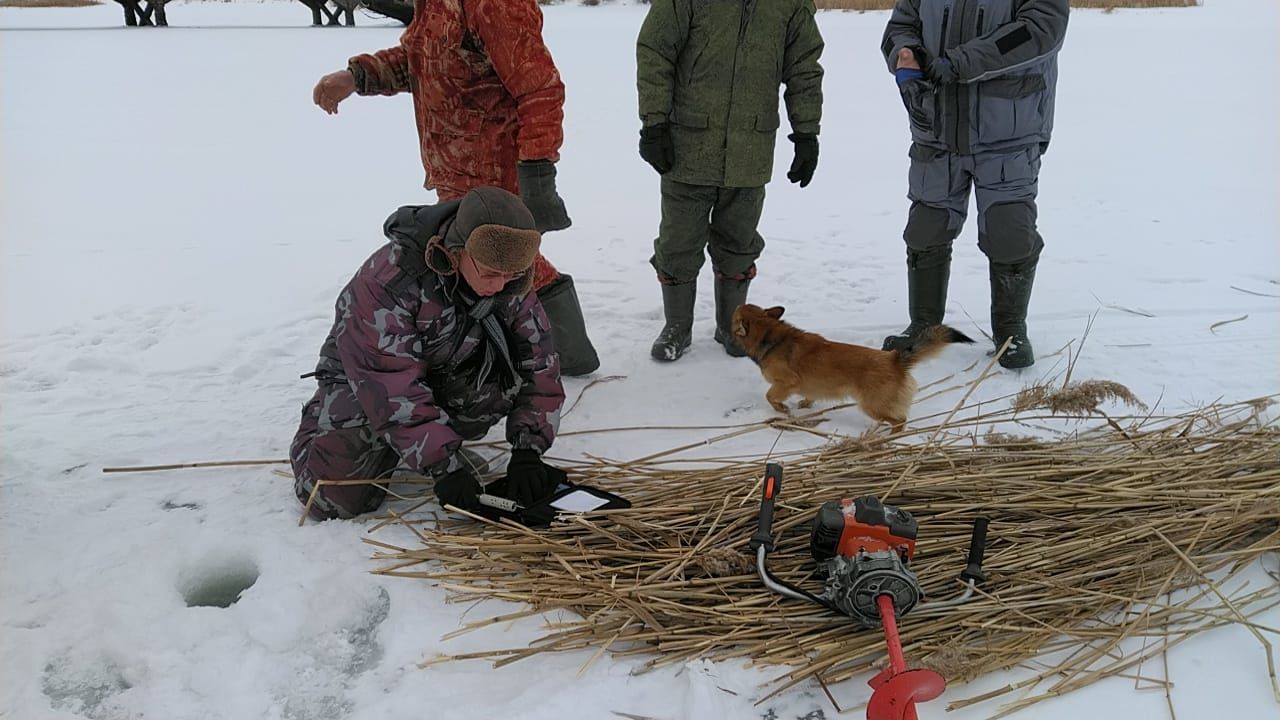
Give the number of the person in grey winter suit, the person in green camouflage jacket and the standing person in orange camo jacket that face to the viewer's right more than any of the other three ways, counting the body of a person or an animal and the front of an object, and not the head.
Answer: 0

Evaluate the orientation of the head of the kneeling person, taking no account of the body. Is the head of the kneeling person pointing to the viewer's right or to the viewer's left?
to the viewer's right

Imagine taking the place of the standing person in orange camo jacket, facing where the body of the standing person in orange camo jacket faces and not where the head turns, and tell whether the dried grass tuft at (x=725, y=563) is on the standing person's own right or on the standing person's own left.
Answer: on the standing person's own left

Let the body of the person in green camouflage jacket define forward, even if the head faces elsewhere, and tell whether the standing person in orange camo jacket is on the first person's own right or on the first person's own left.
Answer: on the first person's own right

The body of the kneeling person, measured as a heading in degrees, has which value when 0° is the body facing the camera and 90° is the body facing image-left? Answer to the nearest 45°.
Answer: approximately 315°

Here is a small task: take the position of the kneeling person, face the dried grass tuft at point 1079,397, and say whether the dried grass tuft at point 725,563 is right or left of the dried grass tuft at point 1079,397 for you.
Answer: right

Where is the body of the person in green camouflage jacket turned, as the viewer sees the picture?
toward the camera

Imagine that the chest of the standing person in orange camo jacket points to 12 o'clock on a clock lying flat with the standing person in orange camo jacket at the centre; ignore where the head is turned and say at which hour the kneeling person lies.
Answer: The kneeling person is roughly at 11 o'clock from the standing person in orange camo jacket.

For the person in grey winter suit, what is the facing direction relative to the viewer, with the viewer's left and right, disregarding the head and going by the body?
facing the viewer and to the left of the viewer

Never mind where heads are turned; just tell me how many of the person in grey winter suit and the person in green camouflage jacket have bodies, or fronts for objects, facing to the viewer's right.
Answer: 0

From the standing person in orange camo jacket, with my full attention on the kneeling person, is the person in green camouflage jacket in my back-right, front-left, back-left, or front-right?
back-left

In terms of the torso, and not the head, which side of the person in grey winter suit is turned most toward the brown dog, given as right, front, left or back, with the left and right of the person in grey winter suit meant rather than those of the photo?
front

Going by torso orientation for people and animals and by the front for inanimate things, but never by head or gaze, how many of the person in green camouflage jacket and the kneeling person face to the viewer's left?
0

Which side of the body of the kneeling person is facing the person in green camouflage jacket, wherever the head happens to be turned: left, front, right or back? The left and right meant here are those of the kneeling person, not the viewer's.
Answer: left

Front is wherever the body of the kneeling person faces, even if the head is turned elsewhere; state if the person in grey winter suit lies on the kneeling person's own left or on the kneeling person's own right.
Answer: on the kneeling person's own left
